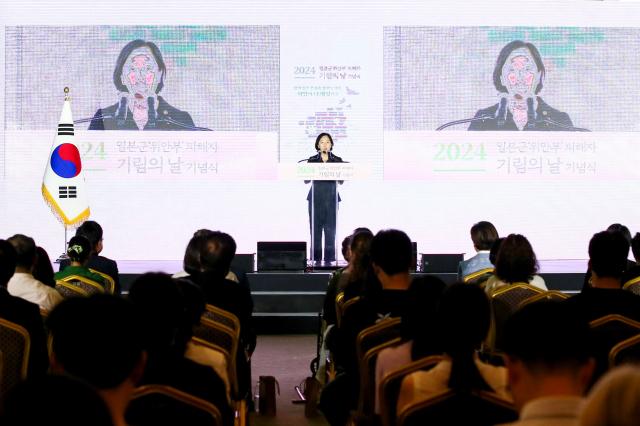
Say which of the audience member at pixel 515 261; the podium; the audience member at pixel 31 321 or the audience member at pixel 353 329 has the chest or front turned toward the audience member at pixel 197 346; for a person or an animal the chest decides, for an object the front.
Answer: the podium

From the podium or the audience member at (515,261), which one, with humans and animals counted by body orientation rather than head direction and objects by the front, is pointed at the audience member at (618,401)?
the podium

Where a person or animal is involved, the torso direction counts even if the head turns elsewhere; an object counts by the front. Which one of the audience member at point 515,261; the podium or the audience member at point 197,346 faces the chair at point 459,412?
the podium

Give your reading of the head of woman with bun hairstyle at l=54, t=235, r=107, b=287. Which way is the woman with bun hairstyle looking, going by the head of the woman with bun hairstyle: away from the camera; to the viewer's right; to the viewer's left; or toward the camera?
away from the camera

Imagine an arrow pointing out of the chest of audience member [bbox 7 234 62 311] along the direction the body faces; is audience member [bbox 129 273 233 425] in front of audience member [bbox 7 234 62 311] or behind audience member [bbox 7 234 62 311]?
behind

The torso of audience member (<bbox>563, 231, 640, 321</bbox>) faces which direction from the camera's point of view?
away from the camera

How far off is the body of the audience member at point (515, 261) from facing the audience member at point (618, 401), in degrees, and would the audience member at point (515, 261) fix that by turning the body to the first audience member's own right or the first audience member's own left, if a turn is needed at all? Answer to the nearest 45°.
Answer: approximately 180°

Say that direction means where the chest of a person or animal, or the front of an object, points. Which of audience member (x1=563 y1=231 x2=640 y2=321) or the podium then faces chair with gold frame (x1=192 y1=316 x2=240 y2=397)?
the podium

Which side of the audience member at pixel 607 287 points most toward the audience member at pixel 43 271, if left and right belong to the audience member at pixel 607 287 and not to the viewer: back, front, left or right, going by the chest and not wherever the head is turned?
left

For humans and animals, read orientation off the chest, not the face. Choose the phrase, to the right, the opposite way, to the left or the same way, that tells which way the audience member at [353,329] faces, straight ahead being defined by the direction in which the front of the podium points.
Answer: the opposite way

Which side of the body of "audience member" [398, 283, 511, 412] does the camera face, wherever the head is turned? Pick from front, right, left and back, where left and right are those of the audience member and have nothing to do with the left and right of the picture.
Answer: back

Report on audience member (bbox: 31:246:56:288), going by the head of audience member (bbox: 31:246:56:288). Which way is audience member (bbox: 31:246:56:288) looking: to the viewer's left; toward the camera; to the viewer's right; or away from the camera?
away from the camera

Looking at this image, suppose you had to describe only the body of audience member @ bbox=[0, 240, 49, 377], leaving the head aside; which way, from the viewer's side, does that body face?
away from the camera

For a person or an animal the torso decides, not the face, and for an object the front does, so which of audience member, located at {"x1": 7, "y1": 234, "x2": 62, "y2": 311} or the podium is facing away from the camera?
the audience member
